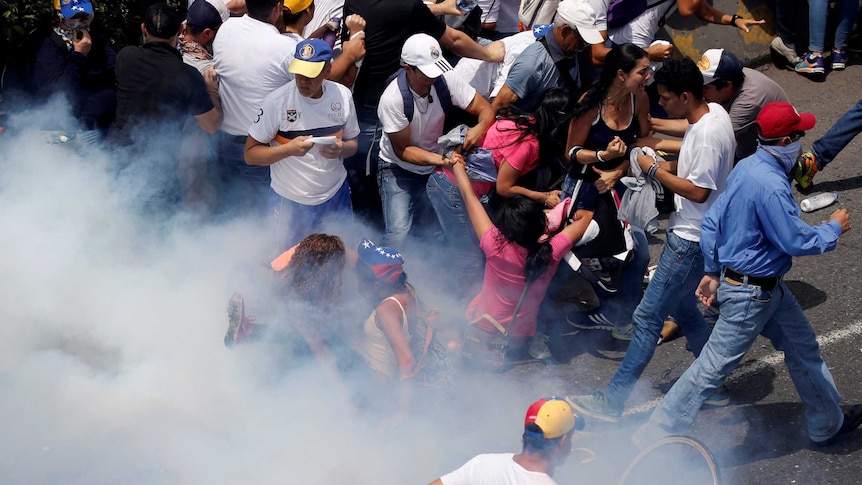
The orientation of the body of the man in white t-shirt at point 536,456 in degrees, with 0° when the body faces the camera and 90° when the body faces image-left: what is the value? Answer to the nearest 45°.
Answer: approximately 225°

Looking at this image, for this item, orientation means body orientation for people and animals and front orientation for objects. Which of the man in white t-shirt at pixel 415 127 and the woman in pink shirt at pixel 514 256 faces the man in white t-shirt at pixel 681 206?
the man in white t-shirt at pixel 415 127

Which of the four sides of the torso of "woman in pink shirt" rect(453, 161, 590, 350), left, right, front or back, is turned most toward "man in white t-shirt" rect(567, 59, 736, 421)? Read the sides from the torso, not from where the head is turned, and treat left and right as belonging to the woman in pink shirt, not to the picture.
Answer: right

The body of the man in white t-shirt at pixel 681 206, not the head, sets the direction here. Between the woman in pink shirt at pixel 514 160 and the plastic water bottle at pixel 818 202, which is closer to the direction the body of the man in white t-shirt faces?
the woman in pink shirt

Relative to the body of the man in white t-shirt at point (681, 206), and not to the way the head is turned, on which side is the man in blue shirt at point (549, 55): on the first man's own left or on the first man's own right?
on the first man's own right

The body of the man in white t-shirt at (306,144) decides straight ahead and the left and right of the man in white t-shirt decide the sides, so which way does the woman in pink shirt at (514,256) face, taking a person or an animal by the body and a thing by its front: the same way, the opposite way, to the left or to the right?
the opposite way

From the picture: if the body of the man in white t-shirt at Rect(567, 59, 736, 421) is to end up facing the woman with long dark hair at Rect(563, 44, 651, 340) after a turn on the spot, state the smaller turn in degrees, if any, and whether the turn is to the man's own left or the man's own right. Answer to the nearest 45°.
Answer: approximately 45° to the man's own right

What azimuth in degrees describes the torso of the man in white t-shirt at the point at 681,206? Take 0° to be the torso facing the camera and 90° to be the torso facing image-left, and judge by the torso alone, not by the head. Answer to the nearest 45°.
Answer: approximately 90°

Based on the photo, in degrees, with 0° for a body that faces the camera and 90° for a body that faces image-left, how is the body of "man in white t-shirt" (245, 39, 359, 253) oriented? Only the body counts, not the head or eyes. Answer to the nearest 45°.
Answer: approximately 0°

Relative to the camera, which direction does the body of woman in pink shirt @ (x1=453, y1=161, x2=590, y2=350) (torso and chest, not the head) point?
away from the camera

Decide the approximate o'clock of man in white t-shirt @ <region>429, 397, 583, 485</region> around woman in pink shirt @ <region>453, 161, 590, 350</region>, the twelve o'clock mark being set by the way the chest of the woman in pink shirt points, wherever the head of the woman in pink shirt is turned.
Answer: The man in white t-shirt is roughly at 6 o'clock from the woman in pink shirt.
